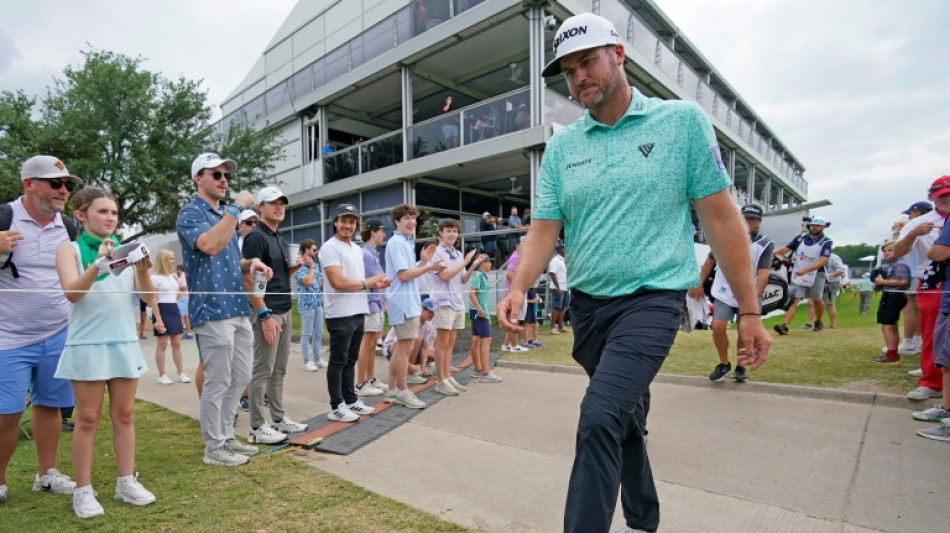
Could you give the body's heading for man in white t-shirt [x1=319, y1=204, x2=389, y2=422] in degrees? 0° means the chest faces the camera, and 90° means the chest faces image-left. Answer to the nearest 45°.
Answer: approximately 315°

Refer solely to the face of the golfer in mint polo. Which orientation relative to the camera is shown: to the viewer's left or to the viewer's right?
to the viewer's left

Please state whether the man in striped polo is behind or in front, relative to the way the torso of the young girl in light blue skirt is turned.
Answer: behind

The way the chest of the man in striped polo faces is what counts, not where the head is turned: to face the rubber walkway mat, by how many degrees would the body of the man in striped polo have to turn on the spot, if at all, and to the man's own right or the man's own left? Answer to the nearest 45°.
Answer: approximately 45° to the man's own left

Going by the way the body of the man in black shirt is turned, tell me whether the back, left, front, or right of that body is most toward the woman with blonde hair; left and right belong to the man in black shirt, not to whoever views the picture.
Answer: back
